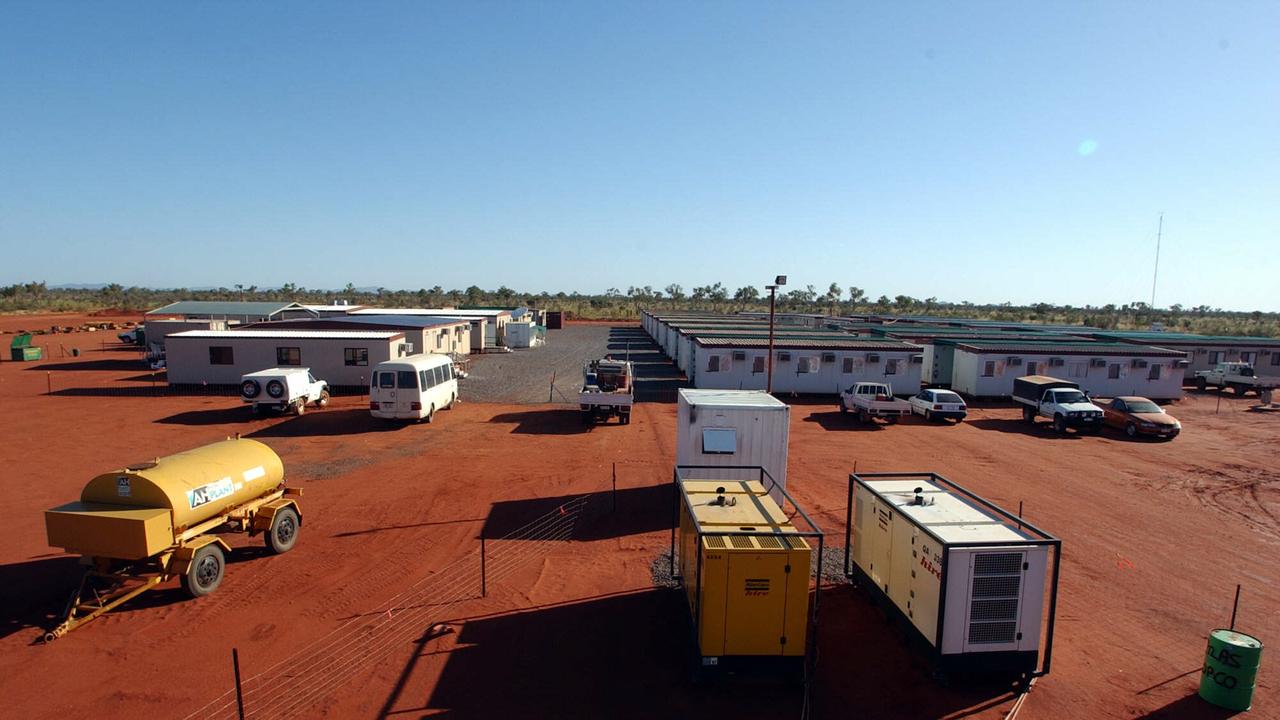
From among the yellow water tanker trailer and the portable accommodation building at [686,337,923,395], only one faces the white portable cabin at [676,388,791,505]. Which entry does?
the portable accommodation building

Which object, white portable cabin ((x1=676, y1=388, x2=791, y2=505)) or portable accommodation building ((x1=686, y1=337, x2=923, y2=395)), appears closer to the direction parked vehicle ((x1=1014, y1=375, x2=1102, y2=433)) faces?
the white portable cabin

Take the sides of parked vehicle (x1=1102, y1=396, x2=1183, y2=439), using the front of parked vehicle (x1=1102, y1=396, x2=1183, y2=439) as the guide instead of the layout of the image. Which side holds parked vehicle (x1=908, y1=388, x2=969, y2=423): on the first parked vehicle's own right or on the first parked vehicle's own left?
on the first parked vehicle's own right

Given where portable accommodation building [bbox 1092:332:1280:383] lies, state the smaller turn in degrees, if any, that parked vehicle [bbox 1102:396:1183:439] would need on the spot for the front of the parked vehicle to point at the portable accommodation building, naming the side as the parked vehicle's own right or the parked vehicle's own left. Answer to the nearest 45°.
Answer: approximately 135° to the parked vehicle's own left

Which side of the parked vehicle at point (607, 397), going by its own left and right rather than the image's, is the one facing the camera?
back

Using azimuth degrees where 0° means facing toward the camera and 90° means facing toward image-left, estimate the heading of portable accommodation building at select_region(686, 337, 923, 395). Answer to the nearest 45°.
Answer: approximately 0°

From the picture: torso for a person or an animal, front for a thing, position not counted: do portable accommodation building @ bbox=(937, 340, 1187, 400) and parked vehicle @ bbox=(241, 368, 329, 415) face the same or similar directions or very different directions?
very different directions

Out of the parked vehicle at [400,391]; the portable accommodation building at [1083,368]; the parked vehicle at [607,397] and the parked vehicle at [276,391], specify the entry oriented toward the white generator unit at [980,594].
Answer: the portable accommodation building

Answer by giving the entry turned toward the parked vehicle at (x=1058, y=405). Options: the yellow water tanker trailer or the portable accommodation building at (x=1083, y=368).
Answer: the portable accommodation building

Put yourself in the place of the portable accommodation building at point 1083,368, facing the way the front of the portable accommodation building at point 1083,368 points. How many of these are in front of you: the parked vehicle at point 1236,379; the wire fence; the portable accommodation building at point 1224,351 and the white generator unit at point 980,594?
2

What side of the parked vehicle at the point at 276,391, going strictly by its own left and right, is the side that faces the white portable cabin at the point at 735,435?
right

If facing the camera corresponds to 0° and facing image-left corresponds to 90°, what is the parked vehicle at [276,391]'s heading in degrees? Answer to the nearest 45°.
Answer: approximately 225°
